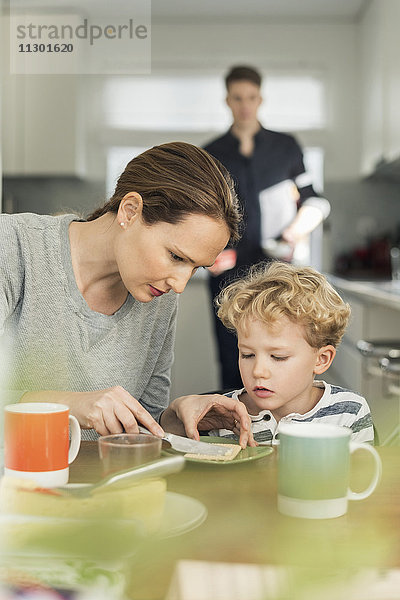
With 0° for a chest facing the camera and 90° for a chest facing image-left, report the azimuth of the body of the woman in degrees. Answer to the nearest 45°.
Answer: approximately 315°

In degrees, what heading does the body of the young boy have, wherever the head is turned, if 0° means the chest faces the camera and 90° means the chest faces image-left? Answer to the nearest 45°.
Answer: approximately 45°

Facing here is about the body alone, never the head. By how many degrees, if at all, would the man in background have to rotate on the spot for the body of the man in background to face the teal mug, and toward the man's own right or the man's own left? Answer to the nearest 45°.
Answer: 0° — they already face it

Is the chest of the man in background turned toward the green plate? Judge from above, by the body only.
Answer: yes

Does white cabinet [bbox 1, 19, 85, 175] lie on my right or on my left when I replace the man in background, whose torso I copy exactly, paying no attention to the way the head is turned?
on my right

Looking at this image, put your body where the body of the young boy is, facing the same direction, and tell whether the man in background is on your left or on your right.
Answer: on your right

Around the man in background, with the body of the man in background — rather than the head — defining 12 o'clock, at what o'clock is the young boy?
The young boy is roughly at 12 o'clock from the man in background.

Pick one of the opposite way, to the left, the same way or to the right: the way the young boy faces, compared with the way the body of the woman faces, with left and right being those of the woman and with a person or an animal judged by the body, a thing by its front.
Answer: to the right

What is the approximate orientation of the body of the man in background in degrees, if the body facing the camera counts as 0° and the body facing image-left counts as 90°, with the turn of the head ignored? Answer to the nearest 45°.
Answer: approximately 0°
